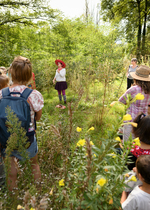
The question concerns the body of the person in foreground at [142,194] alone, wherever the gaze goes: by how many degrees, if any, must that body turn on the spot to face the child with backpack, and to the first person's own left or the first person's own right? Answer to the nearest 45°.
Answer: approximately 45° to the first person's own left

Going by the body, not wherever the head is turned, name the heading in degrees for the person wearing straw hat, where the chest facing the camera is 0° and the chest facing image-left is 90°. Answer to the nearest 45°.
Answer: approximately 135°

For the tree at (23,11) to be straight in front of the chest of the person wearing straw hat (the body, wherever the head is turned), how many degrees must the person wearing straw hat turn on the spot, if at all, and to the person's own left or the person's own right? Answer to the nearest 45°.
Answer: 0° — they already face it

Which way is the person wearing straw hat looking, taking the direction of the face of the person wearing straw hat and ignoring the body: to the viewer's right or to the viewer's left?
to the viewer's left

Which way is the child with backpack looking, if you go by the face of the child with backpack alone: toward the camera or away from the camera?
away from the camera

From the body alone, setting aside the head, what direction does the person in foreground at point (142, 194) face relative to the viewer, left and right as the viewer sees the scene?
facing away from the viewer and to the left of the viewer

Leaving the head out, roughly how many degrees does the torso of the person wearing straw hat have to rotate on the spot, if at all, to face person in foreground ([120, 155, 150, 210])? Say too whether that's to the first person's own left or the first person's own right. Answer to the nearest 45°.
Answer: approximately 135° to the first person's own left

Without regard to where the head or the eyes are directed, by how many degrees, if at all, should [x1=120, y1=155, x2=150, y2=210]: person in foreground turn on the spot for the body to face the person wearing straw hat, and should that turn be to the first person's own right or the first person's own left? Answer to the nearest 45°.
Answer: approximately 45° to the first person's own right

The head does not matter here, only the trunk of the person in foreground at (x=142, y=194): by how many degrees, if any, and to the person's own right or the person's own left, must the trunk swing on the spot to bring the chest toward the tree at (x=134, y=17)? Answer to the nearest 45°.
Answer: approximately 45° to the person's own right
